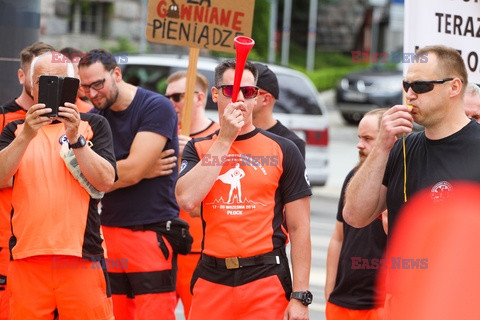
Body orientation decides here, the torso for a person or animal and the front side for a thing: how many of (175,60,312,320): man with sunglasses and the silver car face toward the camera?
1

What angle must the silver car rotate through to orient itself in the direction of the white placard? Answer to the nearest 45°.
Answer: approximately 135° to its left

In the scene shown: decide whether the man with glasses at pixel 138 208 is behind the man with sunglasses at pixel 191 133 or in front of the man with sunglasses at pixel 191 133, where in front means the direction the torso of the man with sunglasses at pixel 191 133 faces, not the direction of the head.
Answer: in front

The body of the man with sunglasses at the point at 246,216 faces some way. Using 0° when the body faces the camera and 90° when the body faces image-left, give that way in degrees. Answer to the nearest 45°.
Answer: approximately 0°

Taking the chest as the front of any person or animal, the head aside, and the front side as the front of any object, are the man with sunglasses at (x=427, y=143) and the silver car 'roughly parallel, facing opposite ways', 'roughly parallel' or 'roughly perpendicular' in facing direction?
roughly perpendicular

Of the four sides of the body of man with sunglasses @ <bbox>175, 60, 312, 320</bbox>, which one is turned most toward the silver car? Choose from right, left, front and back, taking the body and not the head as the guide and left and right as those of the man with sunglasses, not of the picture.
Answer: back

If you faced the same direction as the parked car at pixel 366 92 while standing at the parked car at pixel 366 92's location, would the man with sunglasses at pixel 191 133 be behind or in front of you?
in front

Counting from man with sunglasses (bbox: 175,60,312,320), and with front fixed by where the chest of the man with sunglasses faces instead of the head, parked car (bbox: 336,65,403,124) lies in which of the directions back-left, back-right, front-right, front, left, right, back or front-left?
back

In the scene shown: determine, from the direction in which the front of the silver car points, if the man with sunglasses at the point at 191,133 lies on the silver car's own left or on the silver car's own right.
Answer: on the silver car's own left
